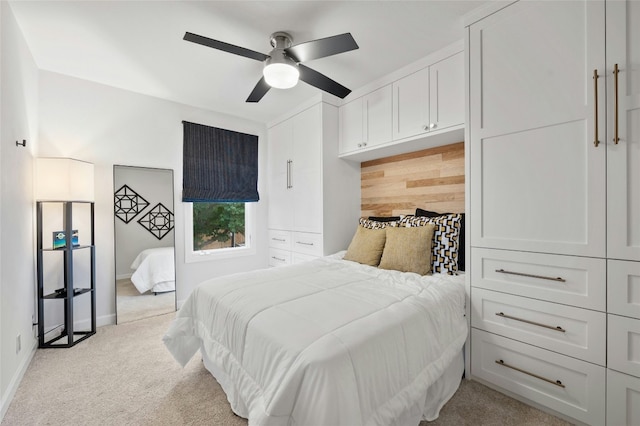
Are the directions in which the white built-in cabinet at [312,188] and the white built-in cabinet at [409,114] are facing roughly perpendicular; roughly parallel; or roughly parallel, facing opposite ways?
roughly parallel

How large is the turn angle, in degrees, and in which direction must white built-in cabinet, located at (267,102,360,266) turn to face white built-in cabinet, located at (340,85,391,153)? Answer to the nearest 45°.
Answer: approximately 90° to its left

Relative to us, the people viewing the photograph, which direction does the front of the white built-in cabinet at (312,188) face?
facing the viewer and to the left of the viewer

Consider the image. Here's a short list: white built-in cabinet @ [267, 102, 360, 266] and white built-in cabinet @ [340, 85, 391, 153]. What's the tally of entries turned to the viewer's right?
0

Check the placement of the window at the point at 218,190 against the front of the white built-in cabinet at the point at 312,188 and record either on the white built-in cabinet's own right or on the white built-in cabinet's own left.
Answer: on the white built-in cabinet's own right

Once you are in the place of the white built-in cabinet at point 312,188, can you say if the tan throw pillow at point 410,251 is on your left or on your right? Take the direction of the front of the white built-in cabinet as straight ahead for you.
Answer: on your left

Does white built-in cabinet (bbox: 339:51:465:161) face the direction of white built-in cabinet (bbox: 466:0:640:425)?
no

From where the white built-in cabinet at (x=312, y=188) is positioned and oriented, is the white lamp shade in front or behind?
in front

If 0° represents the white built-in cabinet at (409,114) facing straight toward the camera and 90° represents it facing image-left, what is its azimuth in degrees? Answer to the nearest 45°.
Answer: approximately 45°

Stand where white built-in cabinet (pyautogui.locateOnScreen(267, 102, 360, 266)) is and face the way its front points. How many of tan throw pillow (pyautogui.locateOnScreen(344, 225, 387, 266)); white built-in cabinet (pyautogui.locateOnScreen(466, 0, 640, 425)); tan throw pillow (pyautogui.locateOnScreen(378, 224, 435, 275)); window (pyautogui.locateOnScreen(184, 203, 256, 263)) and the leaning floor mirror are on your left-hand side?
3

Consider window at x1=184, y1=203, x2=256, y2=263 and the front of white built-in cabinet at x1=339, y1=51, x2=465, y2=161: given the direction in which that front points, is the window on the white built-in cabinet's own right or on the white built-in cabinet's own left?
on the white built-in cabinet's own right

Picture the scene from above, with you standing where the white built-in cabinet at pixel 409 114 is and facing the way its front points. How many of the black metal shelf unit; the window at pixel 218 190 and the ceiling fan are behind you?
0

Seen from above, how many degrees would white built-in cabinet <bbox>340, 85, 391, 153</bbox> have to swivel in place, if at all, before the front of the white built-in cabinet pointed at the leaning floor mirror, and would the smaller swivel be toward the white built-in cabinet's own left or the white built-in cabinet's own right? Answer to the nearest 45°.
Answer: approximately 45° to the white built-in cabinet's own right

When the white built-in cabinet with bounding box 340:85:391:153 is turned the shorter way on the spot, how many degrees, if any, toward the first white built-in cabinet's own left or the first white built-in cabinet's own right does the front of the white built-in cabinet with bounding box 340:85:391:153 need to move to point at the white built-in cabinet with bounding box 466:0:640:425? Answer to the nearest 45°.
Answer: approximately 90° to the first white built-in cabinet's own left

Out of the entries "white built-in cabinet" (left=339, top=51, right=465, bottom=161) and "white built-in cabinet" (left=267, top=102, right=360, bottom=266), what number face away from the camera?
0

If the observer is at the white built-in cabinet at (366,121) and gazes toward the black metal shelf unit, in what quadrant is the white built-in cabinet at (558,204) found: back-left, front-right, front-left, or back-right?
back-left

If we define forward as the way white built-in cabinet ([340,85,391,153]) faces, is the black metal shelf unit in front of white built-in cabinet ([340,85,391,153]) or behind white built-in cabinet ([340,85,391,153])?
in front
